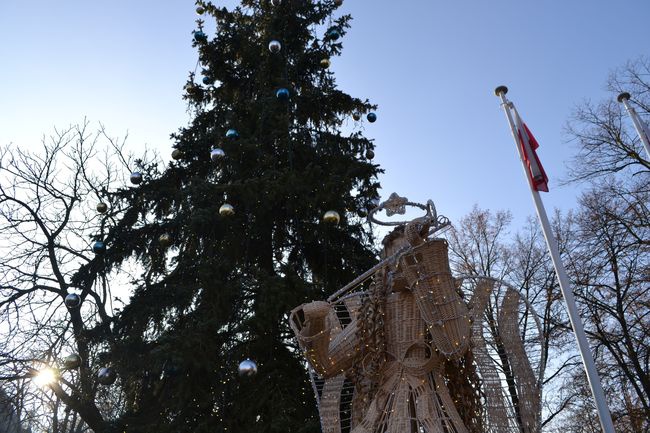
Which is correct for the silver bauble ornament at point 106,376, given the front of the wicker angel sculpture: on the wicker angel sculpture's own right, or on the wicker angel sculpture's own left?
on the wicker angel sculpture's own right

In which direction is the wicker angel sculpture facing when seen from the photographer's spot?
facing the viewer

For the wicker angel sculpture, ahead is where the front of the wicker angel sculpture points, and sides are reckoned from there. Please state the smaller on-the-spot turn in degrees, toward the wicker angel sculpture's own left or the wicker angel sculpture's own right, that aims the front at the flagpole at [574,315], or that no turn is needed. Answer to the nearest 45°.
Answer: approximately 135° to the wicker angel sculpture's own left

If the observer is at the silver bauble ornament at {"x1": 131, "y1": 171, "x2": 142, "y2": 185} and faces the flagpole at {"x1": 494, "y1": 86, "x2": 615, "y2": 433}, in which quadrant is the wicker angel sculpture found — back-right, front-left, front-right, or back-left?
front-right

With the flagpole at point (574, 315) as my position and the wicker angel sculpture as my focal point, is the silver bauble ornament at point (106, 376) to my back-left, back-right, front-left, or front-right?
front-right
